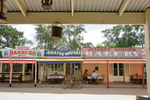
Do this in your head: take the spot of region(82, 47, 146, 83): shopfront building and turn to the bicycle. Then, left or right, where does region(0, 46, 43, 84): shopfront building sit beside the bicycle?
right

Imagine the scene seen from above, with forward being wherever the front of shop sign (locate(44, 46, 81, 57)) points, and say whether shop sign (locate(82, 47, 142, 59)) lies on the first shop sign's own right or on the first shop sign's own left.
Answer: on the first shop sign's own left

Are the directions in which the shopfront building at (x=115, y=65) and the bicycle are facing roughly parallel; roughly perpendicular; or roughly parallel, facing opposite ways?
roughly perpendicular

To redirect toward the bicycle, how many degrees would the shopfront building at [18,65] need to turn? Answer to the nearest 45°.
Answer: approximately 45° to its left

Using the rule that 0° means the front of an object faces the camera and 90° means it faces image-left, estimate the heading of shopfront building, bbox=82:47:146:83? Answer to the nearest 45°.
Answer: approximately 0°

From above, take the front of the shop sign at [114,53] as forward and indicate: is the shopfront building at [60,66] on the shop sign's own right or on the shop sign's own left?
on the shop sign's own right

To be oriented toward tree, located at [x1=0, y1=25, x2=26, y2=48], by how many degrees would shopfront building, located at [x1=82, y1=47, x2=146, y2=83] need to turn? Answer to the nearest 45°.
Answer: approximately 135° to its right
